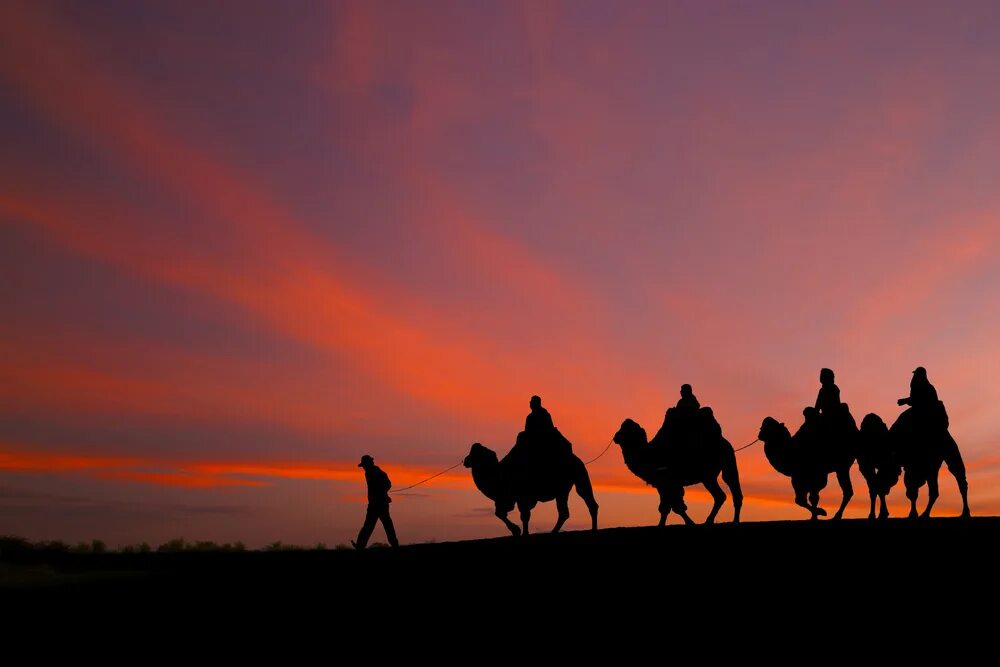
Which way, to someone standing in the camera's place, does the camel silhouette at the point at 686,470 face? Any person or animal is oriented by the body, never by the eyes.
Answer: facing to the left of the viewer

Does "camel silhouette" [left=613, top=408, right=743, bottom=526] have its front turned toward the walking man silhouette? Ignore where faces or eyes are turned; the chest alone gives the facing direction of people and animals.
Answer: yes

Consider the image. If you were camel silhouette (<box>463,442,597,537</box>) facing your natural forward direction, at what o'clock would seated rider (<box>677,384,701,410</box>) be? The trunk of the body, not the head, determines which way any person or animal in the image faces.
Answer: The seated rider is roughly at 7 o'clock from the camel silhouette.

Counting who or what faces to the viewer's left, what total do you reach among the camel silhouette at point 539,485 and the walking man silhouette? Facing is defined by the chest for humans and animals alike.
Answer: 2

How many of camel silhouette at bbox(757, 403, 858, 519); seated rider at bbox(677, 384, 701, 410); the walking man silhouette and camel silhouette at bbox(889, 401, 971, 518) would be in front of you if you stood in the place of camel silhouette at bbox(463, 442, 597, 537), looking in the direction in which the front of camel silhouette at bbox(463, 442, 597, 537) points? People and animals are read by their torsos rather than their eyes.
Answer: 1

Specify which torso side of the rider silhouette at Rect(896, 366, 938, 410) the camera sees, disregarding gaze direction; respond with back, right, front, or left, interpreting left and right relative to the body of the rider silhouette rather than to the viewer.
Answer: left

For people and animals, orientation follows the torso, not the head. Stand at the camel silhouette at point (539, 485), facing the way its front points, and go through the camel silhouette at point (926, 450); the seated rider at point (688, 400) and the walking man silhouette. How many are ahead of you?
1

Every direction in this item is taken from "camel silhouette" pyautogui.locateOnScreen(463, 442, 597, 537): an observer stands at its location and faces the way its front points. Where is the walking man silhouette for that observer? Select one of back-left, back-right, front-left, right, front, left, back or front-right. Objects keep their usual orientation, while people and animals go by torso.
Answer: front

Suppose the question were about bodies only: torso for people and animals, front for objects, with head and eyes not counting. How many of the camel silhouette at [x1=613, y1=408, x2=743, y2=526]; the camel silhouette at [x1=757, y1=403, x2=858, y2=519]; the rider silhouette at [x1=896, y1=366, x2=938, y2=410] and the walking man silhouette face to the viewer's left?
4

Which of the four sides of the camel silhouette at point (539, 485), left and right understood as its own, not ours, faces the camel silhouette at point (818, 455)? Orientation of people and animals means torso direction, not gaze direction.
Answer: back

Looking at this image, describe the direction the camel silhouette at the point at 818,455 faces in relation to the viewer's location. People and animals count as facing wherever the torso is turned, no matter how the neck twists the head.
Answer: facing to the left of the viewer

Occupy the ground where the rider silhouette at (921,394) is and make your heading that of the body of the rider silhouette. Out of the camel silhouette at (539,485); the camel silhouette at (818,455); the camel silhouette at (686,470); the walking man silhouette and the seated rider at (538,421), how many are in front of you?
5

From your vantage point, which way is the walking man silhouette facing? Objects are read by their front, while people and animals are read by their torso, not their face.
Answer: to the viewer's left

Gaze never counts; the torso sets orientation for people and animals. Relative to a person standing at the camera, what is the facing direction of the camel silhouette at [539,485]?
facing to the left of the viewer

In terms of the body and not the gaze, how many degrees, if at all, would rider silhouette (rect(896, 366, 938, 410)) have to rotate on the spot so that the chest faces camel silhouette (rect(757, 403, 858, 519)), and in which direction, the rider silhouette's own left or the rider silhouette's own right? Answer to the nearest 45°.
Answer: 0° — they already face it
